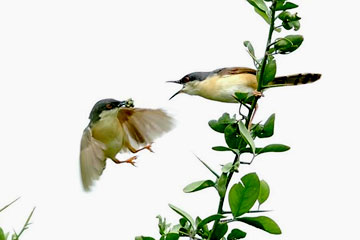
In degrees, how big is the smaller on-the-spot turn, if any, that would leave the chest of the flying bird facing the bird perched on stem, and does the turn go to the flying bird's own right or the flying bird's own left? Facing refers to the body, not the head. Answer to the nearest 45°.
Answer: approximately 45° to the flying bird's own left

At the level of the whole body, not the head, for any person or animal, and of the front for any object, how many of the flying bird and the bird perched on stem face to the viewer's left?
1

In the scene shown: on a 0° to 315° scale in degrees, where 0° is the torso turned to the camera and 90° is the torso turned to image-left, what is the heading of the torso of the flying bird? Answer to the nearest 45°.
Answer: approximately 315°

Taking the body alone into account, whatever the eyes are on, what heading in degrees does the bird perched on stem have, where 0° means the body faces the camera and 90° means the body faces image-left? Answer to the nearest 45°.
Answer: approximately 90°

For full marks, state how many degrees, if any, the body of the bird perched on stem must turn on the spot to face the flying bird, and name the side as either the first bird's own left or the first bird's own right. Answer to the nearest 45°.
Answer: approximately 45° to the first bird's own left

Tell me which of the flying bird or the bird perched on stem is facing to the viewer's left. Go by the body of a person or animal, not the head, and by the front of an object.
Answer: the bird perched on stem
